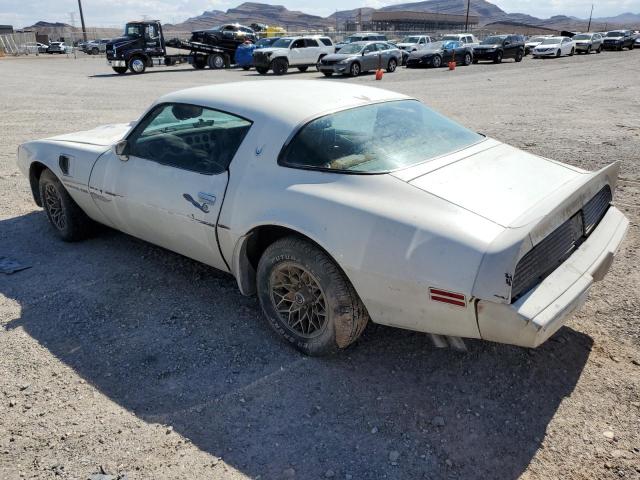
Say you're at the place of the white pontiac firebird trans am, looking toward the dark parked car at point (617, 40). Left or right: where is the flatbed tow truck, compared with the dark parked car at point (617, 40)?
left

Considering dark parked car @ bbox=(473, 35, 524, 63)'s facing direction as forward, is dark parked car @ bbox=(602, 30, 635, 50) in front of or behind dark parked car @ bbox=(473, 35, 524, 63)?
behind

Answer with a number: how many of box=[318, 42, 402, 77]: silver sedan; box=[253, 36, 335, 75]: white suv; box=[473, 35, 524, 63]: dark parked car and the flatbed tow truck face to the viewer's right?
0

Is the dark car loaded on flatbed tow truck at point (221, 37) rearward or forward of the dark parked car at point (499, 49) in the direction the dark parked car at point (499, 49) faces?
forward

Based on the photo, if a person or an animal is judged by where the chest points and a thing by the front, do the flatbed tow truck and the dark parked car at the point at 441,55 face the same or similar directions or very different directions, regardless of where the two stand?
same or similar directions

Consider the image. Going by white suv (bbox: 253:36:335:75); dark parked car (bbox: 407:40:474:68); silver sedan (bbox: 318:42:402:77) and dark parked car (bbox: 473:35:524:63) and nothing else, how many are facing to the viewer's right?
0

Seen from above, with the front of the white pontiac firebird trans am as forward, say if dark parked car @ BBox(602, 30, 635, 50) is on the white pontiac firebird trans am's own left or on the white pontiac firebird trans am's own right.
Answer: on the white pontiac firebird trans am's own right

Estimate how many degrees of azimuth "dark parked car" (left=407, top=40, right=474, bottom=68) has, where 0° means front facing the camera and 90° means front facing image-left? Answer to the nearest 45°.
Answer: approximately 45°

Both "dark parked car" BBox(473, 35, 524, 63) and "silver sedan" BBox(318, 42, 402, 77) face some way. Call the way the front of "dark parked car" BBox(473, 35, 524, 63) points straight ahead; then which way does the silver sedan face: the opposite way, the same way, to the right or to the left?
the same way

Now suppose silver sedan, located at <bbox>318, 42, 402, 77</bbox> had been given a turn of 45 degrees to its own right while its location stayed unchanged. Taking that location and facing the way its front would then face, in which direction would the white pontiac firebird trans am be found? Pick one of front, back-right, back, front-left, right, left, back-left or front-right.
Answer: left

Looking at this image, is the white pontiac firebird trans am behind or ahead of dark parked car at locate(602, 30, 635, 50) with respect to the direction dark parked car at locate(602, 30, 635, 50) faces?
ahead

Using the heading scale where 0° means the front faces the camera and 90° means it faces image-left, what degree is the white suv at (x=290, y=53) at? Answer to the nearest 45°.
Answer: approximately 45°

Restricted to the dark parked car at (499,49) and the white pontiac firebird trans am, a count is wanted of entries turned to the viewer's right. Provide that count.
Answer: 0

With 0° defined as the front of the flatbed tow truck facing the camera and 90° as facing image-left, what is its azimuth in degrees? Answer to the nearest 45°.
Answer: approximately 45°

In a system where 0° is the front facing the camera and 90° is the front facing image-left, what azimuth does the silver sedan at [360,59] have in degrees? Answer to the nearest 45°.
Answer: approximately 45°
